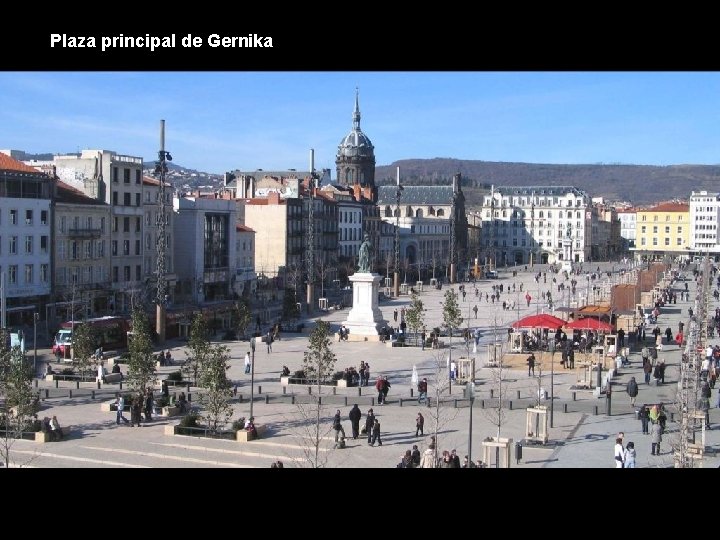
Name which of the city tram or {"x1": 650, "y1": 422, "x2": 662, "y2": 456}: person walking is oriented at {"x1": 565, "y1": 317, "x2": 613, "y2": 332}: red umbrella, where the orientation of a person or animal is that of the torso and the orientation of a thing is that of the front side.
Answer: the person walking

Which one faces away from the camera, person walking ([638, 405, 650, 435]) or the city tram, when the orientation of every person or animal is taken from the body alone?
the person walking

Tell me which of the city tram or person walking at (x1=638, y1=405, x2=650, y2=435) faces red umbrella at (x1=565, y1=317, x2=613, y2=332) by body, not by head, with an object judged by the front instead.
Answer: the person walking

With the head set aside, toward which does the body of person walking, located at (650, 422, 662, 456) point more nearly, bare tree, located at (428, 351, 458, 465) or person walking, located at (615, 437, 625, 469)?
the bare tree

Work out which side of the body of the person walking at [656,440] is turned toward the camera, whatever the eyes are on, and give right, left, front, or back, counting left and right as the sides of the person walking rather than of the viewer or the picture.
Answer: back

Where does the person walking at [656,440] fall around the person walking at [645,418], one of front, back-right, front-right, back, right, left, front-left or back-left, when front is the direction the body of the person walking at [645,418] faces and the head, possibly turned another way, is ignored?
back

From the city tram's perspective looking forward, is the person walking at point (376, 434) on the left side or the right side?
on its left

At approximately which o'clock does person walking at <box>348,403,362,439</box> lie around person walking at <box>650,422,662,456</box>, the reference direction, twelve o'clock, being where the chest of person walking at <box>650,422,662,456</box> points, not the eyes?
person walking at <box>348,403,362,439</box> is roughly at 9 o'clock from person walking at <box>650,422,662,456</box>.

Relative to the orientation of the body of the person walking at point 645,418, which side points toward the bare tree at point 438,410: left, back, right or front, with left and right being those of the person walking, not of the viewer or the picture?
left

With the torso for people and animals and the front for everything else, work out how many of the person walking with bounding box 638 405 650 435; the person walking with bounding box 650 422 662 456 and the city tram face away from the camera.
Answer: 2
